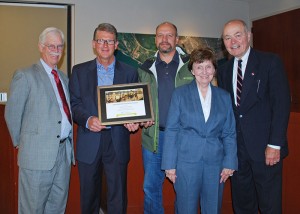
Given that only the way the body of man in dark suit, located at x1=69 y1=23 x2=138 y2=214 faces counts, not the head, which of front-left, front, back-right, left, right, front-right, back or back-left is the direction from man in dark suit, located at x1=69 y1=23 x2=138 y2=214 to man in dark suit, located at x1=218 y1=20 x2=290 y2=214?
left

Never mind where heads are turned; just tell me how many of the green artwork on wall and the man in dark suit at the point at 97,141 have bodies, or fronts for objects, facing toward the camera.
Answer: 2

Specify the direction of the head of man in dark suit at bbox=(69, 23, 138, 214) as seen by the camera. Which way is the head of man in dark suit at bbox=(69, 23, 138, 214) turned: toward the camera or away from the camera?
toward the camera

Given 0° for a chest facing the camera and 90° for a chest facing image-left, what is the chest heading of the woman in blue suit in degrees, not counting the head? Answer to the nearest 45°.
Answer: approximately 0°

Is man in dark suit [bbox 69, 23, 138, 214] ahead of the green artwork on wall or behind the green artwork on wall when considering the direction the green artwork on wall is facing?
ahead

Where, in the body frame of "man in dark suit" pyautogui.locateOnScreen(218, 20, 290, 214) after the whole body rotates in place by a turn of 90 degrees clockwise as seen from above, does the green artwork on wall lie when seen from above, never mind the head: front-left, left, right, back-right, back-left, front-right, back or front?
front

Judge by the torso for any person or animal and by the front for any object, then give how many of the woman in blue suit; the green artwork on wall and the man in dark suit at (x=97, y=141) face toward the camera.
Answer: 3

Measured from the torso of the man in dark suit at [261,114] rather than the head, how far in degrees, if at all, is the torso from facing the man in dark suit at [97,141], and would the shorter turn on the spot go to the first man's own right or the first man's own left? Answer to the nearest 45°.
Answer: approximately 45° to the first man's own right

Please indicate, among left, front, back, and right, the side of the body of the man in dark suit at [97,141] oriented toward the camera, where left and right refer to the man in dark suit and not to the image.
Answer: front

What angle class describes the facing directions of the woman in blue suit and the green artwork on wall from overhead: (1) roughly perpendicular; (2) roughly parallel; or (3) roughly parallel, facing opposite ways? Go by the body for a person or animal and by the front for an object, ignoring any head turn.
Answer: roughly parallel

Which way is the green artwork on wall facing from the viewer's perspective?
toward the camera

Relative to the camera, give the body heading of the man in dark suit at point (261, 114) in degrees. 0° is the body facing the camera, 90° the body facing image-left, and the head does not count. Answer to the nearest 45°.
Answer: approximately 45°

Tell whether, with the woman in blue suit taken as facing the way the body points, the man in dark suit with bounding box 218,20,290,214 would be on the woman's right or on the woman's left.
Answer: on the woman's left

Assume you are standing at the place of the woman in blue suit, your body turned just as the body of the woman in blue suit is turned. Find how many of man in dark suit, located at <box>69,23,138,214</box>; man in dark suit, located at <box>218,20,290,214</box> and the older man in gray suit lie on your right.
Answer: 2

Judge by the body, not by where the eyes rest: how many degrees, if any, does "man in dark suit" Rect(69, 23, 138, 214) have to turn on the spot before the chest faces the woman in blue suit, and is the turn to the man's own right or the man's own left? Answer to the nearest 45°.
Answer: approximately 45° to the man's own left

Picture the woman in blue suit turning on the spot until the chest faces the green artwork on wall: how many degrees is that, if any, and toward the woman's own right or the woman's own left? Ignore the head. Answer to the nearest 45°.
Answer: approximately 180°
